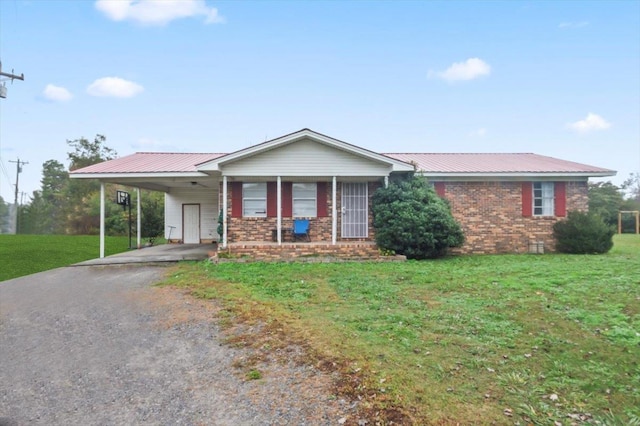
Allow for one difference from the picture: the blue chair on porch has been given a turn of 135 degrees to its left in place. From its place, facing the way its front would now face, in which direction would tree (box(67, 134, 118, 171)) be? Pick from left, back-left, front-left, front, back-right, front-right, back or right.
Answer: left

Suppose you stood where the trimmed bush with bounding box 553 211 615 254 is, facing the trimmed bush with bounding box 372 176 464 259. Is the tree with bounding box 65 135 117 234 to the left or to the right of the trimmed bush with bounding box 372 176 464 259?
right

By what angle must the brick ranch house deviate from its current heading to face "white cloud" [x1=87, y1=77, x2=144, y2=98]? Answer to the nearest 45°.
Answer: approximately 135° to its right

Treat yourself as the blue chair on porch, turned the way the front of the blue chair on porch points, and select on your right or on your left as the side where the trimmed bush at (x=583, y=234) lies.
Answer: on your left

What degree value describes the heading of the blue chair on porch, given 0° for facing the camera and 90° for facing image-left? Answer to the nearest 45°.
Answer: approximately 0°

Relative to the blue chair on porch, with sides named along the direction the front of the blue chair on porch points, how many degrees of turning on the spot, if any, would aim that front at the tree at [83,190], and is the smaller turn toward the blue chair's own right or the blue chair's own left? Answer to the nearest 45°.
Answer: approximately 135° to the blue chair's own right

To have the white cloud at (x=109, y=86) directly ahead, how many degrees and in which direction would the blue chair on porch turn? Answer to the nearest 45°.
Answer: approximately 135° to its right

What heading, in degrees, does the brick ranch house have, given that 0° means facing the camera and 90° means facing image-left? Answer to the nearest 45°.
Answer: approximately 0°

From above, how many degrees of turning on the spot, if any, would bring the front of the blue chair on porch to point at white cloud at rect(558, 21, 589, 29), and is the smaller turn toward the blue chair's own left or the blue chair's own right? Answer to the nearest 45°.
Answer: approximately 90° to the blue chair's own left

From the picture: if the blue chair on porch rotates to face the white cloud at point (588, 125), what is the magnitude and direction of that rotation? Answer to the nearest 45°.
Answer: approximately 135° to its left

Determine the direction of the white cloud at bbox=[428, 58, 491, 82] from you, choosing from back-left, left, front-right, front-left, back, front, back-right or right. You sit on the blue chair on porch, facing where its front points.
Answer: back-left
